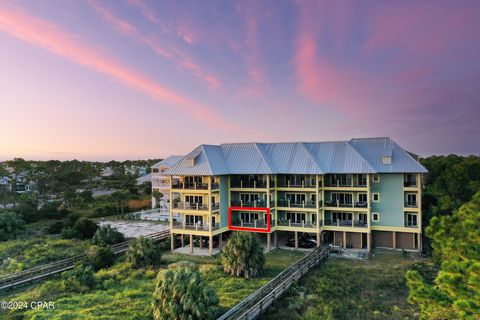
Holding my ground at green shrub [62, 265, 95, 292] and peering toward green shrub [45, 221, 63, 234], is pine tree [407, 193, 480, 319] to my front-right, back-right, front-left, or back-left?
back-right

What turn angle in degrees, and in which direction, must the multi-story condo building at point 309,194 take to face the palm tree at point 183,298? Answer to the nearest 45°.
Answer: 0° — it already faces it

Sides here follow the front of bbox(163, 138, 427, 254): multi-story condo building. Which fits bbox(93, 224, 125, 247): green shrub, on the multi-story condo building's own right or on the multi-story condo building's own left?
on the multi-story condo building's own right

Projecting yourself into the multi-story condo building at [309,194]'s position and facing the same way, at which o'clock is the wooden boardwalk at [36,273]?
The wooden boardwalk is roughly at 2 o'clock from the multi-story condo building.

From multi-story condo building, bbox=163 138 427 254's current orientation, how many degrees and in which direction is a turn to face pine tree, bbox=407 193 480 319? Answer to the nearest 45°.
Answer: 0° — it already faces it

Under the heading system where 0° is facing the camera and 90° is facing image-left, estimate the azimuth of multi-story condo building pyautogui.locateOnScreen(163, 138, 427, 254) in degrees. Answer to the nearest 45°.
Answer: approximately 0°

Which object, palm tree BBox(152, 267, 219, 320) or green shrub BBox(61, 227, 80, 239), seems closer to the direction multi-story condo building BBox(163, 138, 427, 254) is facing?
the palm tree

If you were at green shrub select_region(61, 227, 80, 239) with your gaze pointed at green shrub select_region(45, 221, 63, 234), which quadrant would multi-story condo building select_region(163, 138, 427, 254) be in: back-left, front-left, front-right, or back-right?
back-right

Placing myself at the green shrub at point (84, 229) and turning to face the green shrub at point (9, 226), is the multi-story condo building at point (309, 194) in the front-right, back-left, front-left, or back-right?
back-left

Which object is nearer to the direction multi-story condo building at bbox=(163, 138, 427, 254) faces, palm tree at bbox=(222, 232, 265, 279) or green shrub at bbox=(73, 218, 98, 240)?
the palm tree

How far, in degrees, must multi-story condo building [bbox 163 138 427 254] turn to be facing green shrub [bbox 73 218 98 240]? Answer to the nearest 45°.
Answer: approximately 90° to its right

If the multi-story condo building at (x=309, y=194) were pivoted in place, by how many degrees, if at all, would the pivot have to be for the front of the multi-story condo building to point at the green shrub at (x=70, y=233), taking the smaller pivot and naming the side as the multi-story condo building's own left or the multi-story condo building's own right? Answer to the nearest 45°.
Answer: approximately 90° to the multi-story condo building's own right

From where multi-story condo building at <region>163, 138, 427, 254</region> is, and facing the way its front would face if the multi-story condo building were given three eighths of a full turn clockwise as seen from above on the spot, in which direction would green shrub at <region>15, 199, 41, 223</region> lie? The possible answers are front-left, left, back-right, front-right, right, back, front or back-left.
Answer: front-left

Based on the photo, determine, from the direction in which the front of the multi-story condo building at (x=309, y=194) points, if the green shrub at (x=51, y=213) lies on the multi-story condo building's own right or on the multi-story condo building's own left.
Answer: on the multi-story condo building's own right
